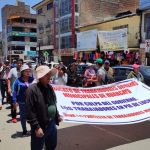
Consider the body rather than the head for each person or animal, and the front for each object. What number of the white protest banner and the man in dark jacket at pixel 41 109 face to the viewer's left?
0

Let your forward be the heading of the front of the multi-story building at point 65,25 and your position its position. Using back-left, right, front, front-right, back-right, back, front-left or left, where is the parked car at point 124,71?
front-left

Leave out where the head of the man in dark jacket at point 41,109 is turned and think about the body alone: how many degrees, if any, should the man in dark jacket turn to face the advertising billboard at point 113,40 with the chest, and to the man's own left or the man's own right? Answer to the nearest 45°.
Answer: approximately 135° to the man's own left

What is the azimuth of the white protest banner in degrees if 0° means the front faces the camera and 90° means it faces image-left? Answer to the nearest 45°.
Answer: approximately 0°

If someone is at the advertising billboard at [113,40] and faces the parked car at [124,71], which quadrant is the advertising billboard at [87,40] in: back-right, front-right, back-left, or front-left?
back-right

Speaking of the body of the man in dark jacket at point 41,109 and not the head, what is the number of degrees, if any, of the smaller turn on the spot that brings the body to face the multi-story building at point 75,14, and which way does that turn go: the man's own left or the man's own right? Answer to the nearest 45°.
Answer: approximately 135° to the man's own left

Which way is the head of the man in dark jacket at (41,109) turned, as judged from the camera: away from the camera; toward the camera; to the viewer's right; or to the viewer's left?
to the viewer's right

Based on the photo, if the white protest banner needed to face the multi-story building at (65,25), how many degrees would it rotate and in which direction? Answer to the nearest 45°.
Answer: approximately 180°

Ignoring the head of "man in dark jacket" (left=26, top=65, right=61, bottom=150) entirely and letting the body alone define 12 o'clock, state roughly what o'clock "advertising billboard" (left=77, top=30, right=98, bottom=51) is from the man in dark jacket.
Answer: The advertising billboard is roughly at 8 o'clock from the man in dark jacket.

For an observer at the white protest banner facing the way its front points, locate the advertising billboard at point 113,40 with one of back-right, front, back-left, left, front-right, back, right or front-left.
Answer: back
